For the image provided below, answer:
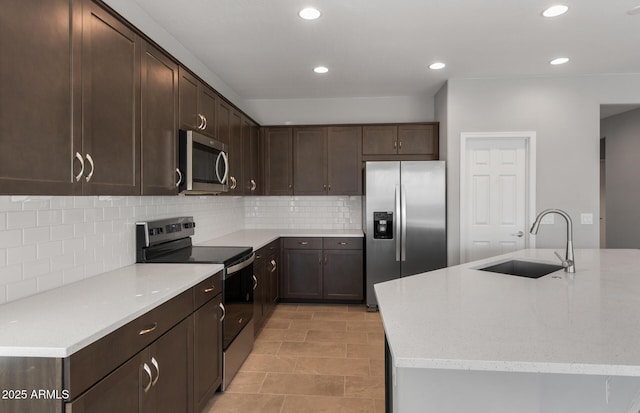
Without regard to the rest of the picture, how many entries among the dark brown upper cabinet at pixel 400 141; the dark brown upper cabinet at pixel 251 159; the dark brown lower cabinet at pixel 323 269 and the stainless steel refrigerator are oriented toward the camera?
3

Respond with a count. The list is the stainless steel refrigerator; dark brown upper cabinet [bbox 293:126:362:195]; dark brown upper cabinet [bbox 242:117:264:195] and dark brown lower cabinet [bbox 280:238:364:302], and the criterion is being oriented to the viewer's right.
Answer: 1

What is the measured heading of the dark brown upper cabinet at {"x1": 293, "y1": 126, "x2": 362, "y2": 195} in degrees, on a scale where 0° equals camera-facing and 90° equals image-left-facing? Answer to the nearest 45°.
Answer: approximately 0°

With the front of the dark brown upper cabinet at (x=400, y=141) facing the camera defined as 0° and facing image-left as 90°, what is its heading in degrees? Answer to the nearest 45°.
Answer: approximately 0°

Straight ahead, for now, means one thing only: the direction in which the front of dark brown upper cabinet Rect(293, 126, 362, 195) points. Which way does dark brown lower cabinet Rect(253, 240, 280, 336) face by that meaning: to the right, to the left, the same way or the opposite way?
to the left

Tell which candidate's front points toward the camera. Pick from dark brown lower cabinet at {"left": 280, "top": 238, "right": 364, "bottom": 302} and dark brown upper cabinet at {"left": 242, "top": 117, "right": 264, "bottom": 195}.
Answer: the dark brown lower cabinet

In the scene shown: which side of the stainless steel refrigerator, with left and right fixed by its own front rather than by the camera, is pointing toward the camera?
front

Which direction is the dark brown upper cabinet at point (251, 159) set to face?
to the viewer's right

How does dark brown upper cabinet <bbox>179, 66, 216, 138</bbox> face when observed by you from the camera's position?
facing the viewer and to the right of the viewer

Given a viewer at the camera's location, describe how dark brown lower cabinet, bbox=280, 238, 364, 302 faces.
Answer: facing the viewer

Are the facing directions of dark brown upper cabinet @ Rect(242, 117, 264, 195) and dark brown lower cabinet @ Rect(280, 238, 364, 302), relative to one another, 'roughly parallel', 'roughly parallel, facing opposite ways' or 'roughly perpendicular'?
roughly perpendicular

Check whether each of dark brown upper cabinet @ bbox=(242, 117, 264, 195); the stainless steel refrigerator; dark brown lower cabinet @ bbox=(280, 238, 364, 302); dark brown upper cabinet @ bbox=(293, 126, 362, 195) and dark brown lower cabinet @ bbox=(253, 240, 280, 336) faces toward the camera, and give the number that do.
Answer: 3
